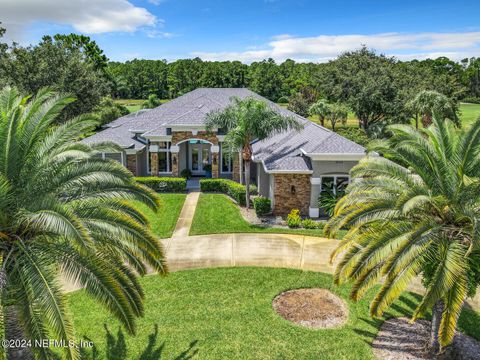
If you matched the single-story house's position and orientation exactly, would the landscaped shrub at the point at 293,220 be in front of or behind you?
in front

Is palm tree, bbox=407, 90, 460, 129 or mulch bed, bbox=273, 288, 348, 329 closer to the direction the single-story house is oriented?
the mulch bed

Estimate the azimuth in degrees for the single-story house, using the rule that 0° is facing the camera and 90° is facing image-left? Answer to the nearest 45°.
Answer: approximately 0°

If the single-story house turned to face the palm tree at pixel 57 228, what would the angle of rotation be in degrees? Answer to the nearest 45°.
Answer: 0° — it already faces it

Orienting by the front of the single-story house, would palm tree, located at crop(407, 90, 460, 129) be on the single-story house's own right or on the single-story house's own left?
on the single-story house's own left

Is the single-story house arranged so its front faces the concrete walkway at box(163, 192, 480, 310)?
yes

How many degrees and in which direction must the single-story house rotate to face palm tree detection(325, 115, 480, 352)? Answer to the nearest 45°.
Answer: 0° — it already faces it
